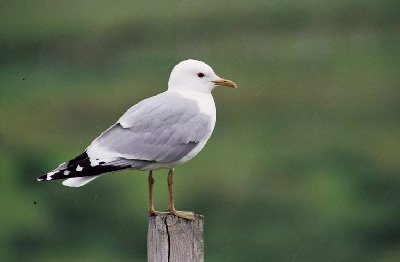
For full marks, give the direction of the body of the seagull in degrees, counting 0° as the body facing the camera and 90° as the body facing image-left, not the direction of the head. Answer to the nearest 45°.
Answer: approximately 270°
